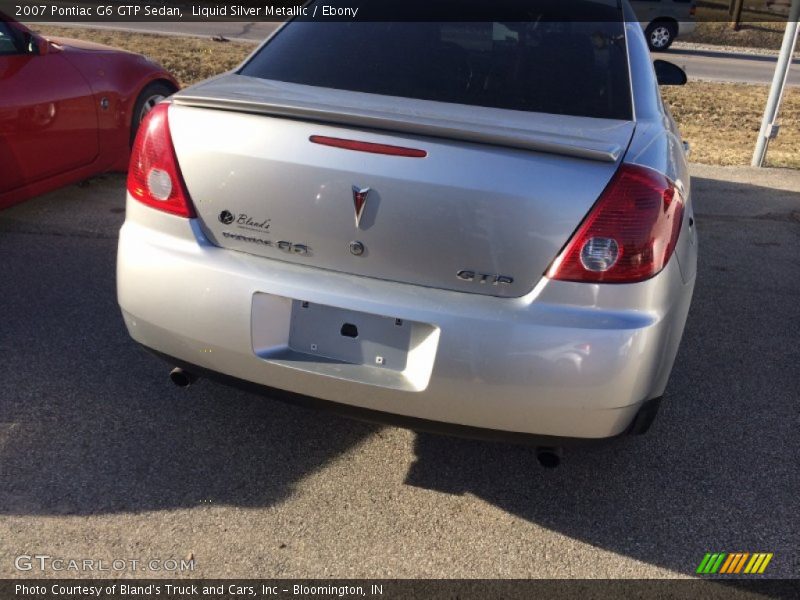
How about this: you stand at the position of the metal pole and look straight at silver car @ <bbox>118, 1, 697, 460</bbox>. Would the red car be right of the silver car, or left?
right

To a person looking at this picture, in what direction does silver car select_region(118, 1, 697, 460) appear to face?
facing away from the viewer

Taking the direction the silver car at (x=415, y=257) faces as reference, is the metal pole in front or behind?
in front
